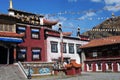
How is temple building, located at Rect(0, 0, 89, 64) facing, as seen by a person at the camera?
facing the viewer and to the right of the viewer
